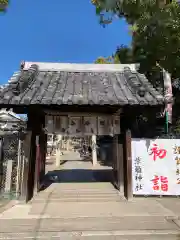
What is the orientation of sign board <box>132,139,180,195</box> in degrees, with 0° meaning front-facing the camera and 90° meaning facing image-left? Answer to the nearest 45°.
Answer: approximately 0°
